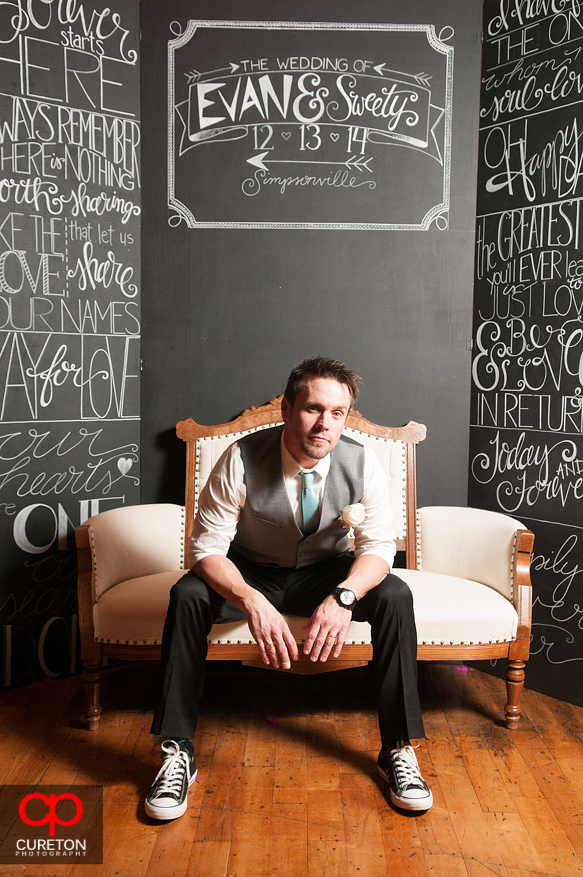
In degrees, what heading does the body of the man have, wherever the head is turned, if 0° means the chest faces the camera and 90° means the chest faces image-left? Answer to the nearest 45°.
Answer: approximately 0°

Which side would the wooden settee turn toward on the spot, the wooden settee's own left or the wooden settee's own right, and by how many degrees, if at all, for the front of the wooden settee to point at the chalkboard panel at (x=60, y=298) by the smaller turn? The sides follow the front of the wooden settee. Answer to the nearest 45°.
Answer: approximately 90° to the wooden settee's own right

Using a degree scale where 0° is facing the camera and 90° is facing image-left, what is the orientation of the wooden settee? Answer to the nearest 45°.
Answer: approximately 0°

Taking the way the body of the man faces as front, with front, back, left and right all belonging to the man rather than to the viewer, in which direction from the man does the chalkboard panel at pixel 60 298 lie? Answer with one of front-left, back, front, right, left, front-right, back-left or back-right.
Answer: back-right
